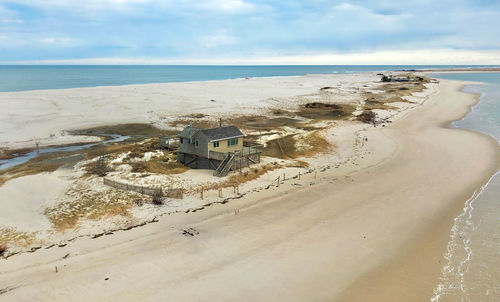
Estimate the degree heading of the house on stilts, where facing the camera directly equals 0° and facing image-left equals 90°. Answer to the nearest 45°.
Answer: approximately 315°
